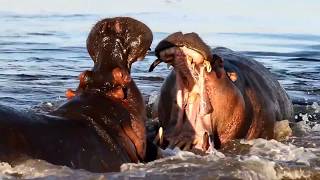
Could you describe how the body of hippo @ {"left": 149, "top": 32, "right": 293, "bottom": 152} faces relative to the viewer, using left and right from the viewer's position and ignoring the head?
facing the viewer and to the left of the viewer

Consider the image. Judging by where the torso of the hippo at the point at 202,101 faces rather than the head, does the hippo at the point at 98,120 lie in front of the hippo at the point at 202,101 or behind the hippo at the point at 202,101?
in front

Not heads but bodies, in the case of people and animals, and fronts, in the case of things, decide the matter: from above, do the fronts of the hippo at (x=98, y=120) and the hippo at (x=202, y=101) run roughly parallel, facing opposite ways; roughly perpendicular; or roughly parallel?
roughly parallel, facing opposite ways

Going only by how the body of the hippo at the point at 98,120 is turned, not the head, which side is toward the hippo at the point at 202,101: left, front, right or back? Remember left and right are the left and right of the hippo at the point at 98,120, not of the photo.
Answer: front

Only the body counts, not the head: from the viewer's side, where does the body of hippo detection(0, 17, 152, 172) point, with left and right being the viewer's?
facing away from the viewer and to the right of the viewer
